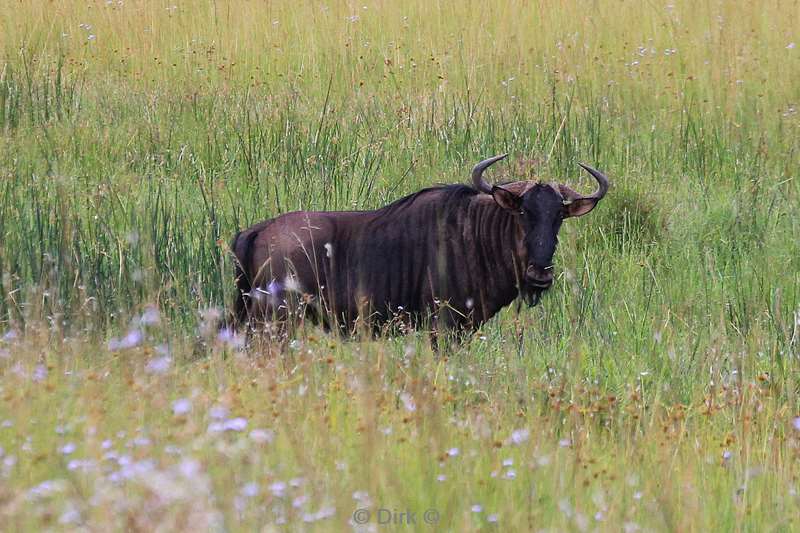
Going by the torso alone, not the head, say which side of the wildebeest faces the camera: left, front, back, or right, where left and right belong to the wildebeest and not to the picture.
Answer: right
